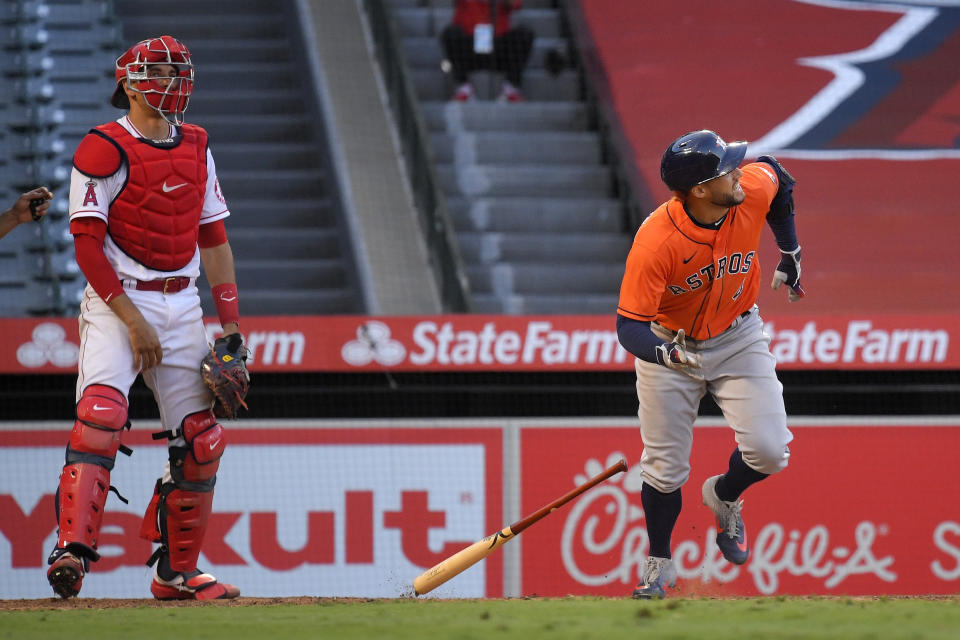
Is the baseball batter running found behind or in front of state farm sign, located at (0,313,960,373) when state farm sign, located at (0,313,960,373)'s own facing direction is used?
in front

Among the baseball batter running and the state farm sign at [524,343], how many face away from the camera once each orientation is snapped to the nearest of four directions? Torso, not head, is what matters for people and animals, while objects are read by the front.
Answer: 0

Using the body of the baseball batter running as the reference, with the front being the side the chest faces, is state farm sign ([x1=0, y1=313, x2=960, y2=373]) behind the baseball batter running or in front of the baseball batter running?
behind

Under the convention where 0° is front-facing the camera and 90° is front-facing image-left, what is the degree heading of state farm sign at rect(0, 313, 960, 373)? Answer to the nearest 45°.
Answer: approximately 0°
